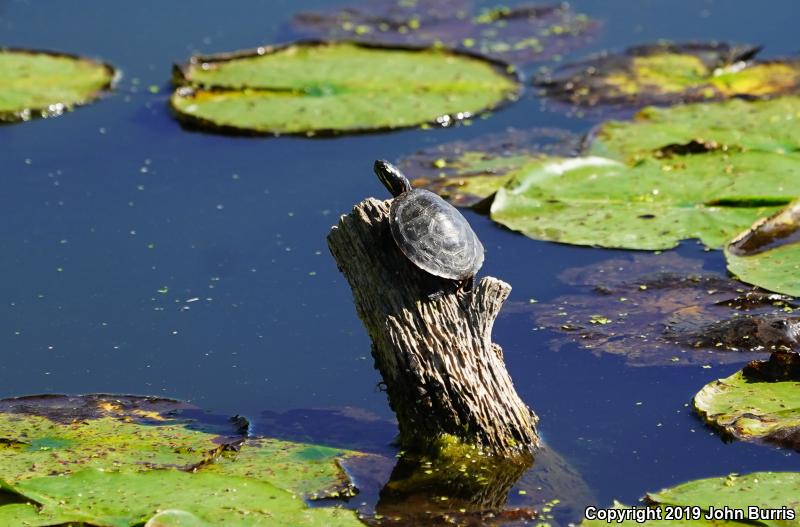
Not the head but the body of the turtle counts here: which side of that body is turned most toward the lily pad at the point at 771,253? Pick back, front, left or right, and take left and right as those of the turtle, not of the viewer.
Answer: right

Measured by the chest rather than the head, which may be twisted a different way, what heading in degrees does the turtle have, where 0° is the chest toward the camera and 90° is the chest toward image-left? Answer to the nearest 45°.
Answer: approximately 135°

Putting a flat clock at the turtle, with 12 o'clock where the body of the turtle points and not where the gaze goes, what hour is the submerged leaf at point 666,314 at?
The submerged leaf is roughly at 3 o'clock from the turtle.

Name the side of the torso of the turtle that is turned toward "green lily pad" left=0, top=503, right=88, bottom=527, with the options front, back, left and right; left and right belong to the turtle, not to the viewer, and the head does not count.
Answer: left

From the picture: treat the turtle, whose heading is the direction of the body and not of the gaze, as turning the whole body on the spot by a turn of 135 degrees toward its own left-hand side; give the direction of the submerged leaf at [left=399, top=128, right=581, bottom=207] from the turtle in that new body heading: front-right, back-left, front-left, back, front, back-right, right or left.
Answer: back

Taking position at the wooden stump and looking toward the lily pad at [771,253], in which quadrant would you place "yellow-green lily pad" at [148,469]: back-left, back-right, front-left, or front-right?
back-left

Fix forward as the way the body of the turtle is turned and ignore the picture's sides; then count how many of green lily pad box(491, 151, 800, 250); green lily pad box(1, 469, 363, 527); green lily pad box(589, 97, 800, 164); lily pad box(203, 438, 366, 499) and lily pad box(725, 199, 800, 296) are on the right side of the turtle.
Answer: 3

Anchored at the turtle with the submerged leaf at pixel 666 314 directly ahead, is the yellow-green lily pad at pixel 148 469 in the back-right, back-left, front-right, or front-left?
back-left

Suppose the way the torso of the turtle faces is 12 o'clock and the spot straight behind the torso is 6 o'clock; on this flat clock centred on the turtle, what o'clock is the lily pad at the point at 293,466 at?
The lily pad is roughly at 10 o'clock from the turtle.

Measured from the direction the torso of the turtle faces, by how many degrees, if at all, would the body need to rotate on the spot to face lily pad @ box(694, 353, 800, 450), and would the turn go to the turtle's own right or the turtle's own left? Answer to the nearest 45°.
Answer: approximately 135° to the turtle's own right

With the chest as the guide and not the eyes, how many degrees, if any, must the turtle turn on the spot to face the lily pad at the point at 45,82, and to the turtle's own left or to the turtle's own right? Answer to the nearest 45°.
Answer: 0° — it already faces it

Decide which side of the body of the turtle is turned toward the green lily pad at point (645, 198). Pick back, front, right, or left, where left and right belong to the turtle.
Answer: right
